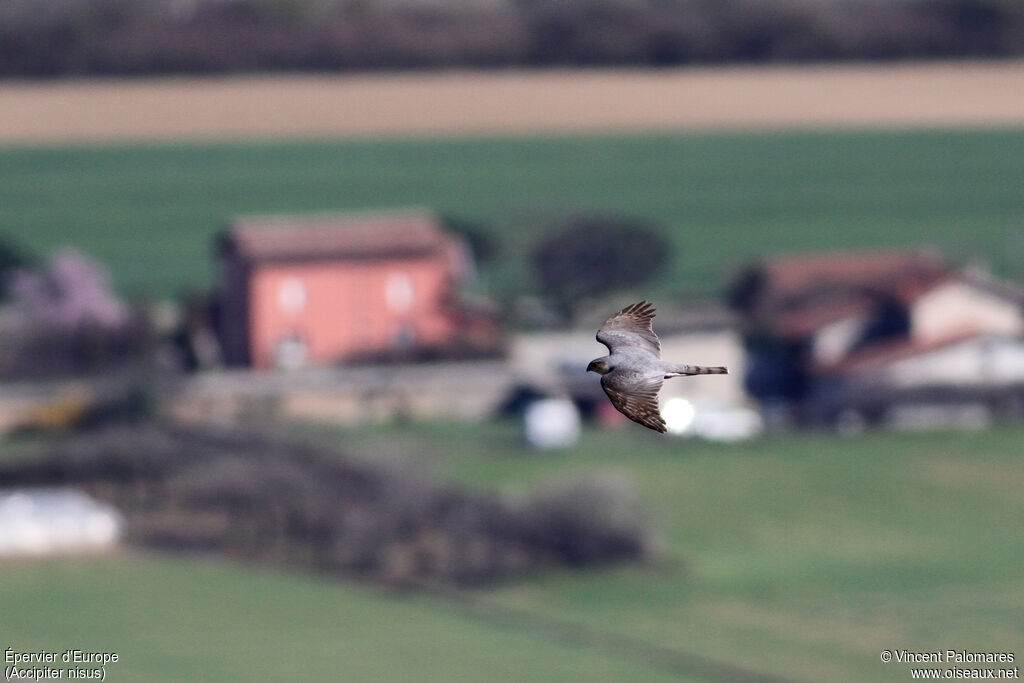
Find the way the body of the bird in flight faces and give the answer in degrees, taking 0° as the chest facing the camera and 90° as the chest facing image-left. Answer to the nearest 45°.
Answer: approximately 90°
